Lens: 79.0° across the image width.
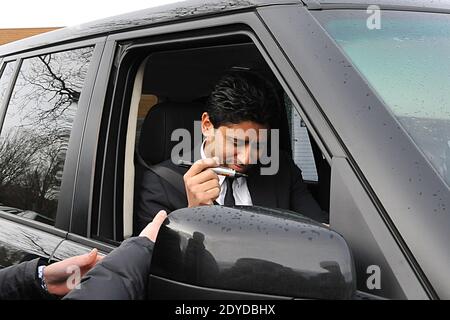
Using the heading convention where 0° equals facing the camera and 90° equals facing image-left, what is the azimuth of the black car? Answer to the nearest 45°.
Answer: approximately 315°
